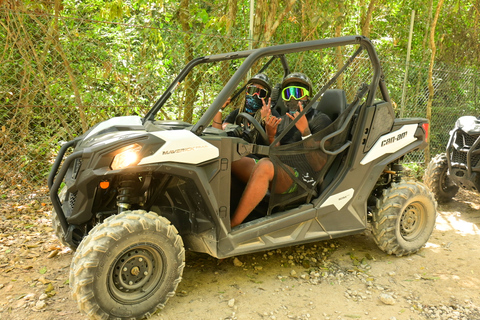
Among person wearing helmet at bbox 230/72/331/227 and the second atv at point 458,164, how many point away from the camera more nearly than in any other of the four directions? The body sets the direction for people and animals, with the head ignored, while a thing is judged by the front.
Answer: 0

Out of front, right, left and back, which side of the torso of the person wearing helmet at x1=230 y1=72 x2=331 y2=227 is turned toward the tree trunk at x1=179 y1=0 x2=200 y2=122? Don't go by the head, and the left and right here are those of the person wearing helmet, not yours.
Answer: right

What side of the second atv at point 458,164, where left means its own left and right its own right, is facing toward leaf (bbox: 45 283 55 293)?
front

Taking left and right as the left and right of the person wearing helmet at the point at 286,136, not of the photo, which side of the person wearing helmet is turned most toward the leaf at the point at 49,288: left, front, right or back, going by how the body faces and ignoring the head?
front

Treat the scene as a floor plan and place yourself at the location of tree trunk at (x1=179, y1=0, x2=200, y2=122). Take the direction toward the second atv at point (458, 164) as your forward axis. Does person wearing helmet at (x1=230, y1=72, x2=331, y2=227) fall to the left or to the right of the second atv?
right

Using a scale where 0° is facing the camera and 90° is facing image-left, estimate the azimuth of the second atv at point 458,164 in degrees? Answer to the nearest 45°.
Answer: approximately 45°

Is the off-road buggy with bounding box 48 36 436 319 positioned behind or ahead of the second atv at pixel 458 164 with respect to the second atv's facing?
ahead

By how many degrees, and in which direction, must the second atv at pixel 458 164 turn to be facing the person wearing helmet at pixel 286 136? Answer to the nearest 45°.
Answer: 0° — it already faces them

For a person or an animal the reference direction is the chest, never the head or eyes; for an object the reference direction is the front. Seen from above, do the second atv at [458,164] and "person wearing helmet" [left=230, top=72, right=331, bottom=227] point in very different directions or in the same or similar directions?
same or similar directions

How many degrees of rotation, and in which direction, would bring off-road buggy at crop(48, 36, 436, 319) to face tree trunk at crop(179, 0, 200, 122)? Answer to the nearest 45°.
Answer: approximately 135° to its right

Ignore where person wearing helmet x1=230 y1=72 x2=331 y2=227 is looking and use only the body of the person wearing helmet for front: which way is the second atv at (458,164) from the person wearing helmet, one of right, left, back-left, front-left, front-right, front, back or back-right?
back

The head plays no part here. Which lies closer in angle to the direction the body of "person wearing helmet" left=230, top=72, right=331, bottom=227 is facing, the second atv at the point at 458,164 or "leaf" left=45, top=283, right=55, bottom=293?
the leaf

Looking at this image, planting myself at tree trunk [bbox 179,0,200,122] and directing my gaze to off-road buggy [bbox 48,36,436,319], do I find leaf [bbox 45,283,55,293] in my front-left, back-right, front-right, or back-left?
front-right

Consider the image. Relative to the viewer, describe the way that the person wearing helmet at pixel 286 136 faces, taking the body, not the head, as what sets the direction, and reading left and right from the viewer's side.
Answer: facing the viewer and to the left of the viewer
